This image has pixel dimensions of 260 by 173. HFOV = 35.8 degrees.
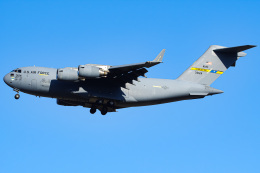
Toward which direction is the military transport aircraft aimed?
to the viewer's left
